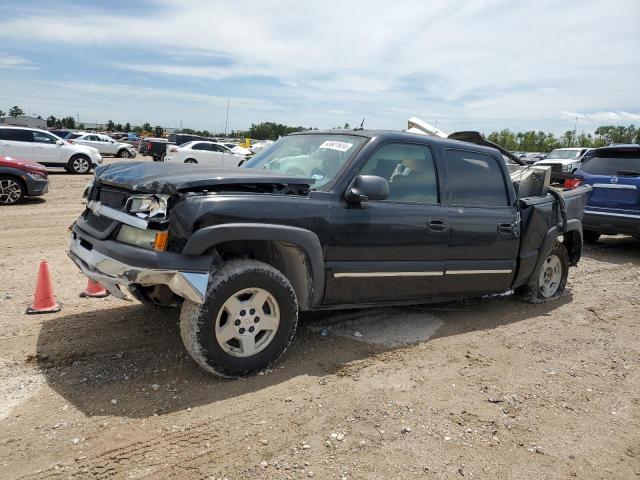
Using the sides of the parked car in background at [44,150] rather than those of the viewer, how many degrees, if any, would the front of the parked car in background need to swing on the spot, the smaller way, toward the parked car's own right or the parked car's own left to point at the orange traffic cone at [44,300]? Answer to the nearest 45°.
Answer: approximately 90° to the parked car's own right

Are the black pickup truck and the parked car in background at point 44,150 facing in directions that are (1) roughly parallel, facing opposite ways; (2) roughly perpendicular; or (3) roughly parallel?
roughly parallel, facing opposite ways

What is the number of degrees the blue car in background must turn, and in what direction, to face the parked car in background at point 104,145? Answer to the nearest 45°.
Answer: approximately 45° to its left

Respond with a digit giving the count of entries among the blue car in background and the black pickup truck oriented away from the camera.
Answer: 1

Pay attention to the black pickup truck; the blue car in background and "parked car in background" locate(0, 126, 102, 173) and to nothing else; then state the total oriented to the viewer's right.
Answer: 1

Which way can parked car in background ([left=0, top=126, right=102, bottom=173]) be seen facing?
to the viewer's right

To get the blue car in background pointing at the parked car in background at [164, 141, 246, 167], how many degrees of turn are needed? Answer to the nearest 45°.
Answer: approximately 45° to its left

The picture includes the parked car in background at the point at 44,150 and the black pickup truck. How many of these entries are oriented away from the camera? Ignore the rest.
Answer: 0

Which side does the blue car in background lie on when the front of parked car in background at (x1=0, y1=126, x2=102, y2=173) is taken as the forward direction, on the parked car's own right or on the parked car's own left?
on the parked car's own right

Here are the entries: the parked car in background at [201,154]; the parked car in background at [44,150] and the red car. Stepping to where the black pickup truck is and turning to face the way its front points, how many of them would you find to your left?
0

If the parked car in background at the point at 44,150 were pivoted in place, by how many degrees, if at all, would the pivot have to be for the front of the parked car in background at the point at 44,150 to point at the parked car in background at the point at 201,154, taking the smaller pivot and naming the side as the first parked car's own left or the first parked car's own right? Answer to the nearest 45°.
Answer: approximately 45° to the first parked car's own left

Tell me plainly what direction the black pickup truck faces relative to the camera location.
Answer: facing the viewer and to the left of the viewer

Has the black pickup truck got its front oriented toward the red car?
no

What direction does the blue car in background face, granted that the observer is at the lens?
facing away from the viewer

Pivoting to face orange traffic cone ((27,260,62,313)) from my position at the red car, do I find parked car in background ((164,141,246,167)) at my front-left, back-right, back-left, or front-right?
back-left

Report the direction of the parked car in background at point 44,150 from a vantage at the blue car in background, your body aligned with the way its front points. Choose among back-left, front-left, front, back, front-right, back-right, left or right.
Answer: left

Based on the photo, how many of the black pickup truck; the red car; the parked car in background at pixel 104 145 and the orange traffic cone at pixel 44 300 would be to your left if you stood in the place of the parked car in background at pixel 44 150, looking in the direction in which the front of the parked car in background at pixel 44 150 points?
1
